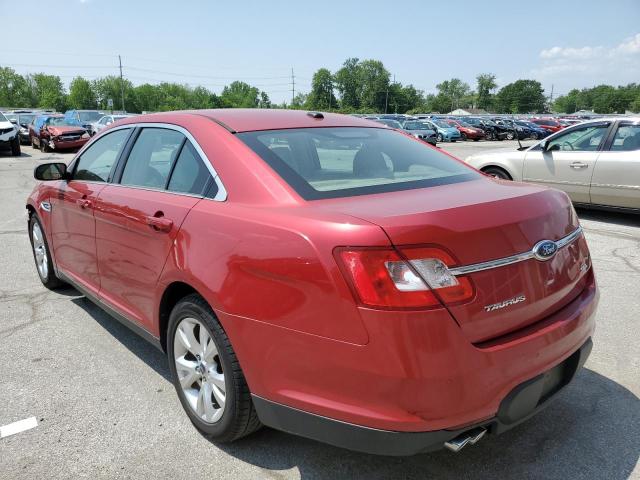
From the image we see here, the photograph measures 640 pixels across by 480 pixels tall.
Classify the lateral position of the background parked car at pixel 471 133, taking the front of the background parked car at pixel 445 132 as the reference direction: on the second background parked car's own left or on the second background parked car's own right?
on the second background parked car's own left

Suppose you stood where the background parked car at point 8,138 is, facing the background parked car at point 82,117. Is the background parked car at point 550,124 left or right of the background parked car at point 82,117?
right

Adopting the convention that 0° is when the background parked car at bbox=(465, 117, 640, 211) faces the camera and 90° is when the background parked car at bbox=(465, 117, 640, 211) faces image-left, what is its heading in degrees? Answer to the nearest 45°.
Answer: approximately 90°

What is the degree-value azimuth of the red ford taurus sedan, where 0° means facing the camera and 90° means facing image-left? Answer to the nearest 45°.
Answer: approximately 135°

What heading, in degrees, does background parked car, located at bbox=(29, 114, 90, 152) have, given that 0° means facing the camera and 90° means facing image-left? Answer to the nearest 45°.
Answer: approximately 315°

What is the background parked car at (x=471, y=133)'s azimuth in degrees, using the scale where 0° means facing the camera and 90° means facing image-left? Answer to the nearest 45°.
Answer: approximately 315°

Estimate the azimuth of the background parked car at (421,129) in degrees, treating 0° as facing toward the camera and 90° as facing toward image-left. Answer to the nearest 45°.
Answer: approximately 315°

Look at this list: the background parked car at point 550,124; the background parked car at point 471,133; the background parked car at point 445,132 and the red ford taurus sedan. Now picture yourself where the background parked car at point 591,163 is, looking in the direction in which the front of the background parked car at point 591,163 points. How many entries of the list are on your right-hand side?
3
